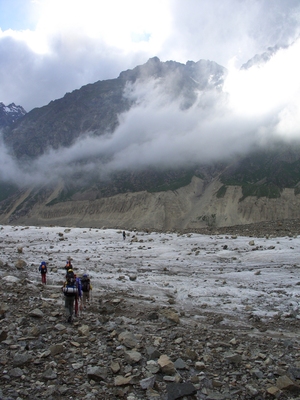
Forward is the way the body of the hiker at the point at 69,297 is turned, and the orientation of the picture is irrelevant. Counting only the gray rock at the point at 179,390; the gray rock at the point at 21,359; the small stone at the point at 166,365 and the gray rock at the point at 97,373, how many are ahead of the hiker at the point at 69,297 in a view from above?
0

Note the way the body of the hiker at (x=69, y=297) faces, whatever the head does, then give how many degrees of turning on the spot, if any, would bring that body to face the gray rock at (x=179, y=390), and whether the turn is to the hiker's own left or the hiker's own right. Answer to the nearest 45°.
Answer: approximately 135° to the hiker's own right

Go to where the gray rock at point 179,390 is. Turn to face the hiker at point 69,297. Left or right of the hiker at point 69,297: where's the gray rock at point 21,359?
left

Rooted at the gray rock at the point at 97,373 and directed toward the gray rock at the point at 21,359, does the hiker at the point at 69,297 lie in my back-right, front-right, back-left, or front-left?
front-right

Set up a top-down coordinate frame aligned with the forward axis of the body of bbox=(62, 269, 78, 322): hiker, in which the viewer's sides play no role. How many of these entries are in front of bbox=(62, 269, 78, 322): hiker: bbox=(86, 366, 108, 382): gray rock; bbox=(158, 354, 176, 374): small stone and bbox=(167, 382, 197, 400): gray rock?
0

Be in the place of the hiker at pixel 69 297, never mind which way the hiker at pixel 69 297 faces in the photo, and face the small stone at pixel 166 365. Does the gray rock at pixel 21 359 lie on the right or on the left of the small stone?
right

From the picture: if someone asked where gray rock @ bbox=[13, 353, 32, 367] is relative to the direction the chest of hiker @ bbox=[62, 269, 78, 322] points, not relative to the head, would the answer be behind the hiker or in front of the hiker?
behind

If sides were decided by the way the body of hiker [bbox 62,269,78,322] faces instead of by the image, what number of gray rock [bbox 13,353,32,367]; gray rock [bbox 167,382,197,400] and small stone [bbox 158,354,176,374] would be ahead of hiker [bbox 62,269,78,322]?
0

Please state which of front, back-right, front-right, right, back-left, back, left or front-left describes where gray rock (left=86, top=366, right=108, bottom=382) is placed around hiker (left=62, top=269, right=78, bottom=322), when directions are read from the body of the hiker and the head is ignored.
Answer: back

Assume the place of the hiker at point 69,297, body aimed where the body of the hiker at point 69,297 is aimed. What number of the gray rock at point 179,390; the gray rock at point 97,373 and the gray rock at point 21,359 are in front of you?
0

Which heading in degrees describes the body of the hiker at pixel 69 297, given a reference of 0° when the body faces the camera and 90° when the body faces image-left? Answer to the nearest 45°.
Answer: approximately 180°

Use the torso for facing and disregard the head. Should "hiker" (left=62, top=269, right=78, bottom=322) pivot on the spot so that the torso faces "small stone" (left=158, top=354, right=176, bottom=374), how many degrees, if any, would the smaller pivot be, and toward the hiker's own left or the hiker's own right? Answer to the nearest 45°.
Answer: approximately 135° to the hiker's own right

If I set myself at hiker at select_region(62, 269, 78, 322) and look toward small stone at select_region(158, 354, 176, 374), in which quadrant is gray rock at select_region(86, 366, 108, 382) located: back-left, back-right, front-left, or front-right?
front-right
